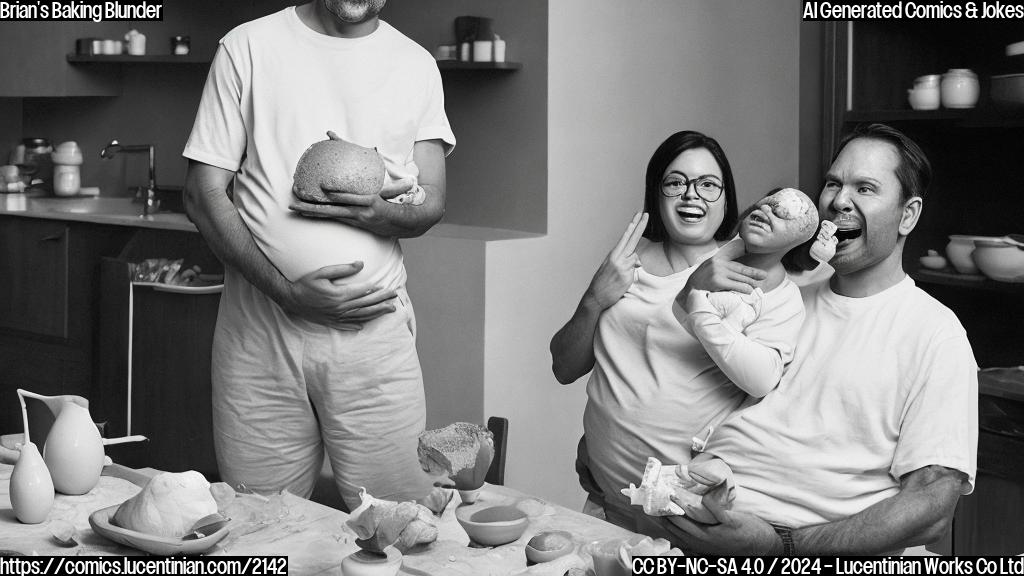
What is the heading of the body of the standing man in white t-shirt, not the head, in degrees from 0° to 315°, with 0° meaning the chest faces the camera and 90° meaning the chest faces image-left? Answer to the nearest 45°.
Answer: approximately 0°

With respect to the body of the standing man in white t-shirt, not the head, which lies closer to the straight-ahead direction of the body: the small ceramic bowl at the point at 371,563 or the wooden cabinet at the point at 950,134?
the small ceramic bowl

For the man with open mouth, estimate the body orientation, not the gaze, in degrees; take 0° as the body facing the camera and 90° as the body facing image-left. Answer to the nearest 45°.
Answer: approximately 45°

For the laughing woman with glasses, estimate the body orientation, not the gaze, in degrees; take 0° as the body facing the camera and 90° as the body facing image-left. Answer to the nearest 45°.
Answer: approximately 0°

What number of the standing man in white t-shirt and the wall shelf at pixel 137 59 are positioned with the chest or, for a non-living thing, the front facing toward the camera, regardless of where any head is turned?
2

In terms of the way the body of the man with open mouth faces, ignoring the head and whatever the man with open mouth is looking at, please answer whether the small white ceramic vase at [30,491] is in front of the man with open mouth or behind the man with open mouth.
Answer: in front
